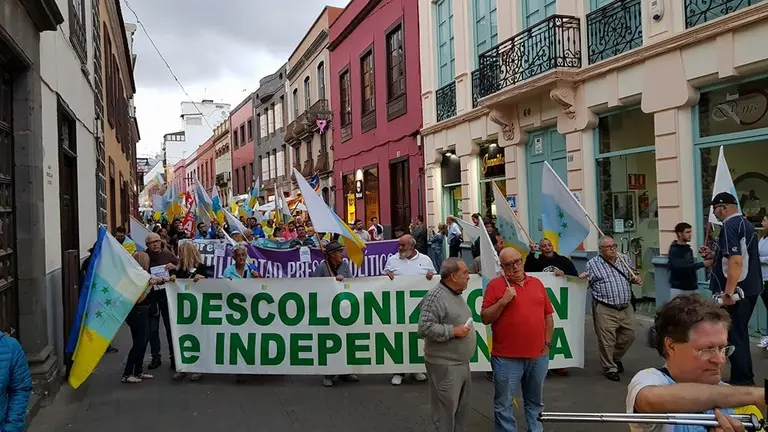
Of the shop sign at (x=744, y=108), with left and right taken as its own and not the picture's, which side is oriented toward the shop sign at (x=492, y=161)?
right

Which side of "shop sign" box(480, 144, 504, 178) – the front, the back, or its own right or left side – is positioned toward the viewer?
front

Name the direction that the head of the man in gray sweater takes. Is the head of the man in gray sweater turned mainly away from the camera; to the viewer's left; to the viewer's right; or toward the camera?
to the viewer's right

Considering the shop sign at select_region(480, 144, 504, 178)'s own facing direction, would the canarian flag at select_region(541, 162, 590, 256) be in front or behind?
in front

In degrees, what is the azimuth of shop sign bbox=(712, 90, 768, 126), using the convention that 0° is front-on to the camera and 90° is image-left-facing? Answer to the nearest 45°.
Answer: approximately 45°

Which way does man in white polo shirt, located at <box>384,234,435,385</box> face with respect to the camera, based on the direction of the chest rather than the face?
toward the camera

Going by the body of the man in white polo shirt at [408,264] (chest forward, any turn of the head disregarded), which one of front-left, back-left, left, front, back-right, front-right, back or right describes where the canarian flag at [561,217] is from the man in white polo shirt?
left

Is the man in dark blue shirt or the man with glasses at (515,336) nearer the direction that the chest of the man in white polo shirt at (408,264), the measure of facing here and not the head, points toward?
the man with glasses

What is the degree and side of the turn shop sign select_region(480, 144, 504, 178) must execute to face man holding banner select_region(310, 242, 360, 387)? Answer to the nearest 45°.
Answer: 0° — it already faces them
